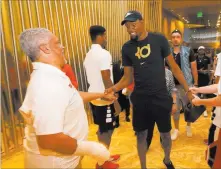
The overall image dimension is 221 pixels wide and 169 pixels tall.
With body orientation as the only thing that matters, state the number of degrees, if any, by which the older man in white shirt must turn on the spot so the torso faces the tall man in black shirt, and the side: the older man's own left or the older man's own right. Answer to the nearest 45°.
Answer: approximately 45° to the older man's own left

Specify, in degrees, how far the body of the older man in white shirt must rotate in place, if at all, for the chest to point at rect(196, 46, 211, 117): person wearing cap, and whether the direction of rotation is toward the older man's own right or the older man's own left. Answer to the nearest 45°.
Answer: approximately 45° to the older man's own left

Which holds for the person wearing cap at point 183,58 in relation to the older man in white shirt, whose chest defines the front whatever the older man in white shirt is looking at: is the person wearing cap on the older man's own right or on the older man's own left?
on the older man's own left

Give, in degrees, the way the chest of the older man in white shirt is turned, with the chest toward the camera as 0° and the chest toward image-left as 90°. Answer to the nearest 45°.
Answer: approximately 270°

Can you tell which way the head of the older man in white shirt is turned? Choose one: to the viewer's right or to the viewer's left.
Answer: to the viewer's right
